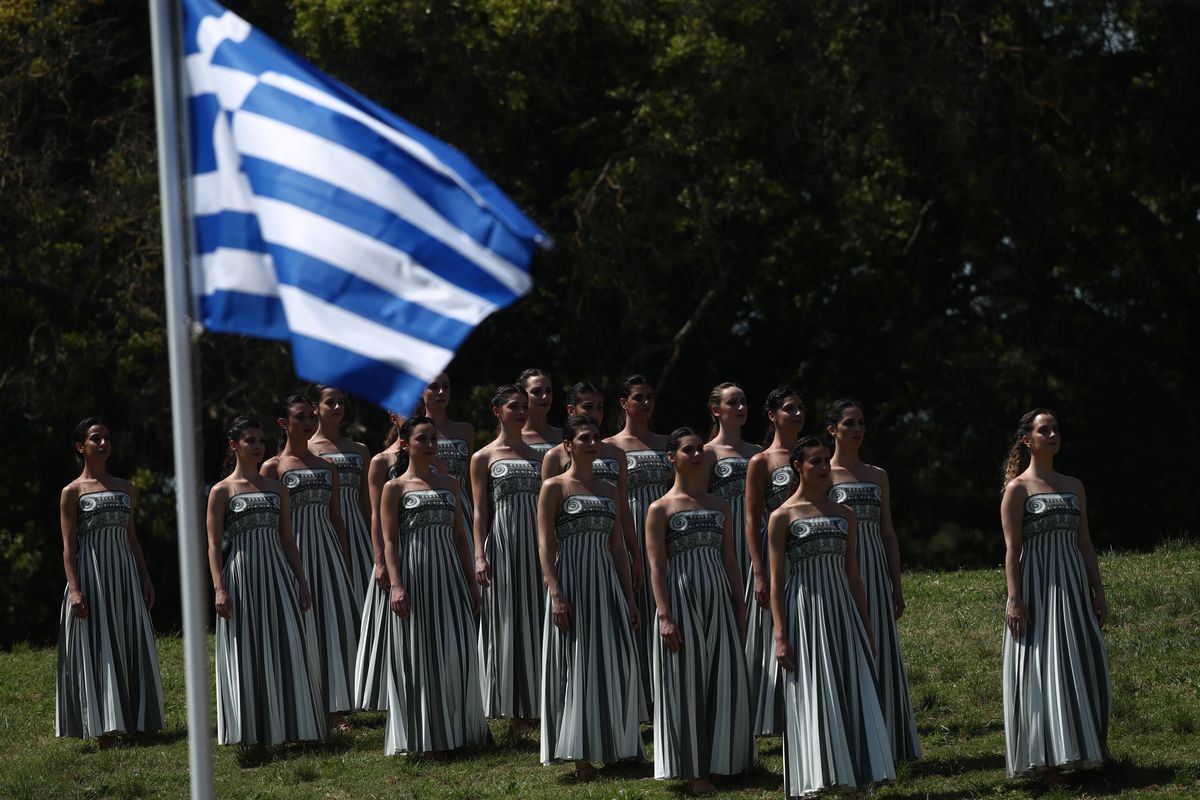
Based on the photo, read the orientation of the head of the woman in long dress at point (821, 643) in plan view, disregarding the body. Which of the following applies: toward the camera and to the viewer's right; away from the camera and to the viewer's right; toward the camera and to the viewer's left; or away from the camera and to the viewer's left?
toward the camera and to the viewer's right

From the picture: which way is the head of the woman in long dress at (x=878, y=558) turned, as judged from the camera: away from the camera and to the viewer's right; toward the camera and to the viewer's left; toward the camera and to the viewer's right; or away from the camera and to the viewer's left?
toward the camera and to the viewer's right

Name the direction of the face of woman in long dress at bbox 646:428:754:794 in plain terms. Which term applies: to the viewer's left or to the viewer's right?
to the viewer's right

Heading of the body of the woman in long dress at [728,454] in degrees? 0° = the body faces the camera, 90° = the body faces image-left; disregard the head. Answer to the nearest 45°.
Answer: approximately 315°

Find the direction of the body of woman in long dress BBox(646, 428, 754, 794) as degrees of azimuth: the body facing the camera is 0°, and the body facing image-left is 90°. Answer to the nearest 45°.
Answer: approximately 315°

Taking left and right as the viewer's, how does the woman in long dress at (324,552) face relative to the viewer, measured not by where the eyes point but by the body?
facing the viewer and to the right of the viewer
